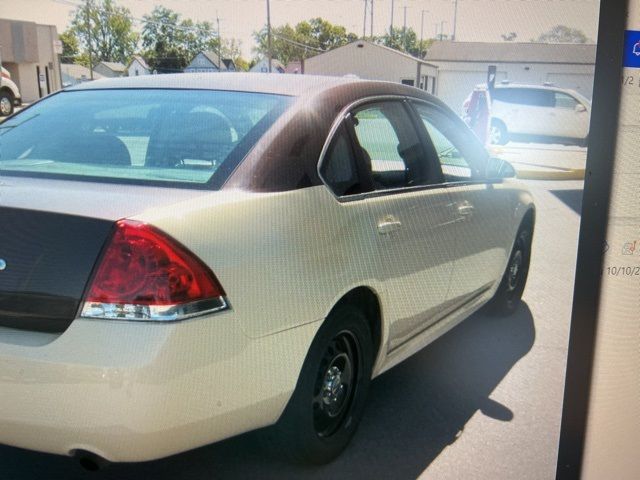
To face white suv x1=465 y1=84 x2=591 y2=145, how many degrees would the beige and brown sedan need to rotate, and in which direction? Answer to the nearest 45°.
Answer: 0° — it already faces it

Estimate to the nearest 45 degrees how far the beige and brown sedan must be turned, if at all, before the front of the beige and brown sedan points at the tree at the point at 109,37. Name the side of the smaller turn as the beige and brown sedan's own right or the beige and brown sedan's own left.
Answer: approximately 45° to the beige and brown sedan's own left

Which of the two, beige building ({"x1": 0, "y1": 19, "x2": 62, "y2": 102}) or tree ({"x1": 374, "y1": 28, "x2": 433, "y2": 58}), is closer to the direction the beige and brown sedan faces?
the tree

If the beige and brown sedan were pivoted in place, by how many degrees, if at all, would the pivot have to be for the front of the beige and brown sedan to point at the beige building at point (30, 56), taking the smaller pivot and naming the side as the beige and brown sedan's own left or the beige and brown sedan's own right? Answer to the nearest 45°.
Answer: approximately 45° to the beige and brown sedan's own left

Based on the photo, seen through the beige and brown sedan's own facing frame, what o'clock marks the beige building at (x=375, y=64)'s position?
The beige building is roughly at 11 o'clock from the beige and brown sedan.

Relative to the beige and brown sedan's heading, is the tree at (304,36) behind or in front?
in front

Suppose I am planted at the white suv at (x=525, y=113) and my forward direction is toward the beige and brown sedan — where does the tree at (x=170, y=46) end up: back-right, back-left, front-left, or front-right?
back-right

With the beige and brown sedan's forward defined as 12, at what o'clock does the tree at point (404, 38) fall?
The tree is roughly at 11 o'clock from the beige and brown sedan.

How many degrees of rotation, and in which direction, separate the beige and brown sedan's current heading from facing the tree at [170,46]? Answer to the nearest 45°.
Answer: approximately 45° to its left

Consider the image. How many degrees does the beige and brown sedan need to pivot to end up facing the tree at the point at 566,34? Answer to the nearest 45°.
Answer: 0° — it already faces it
